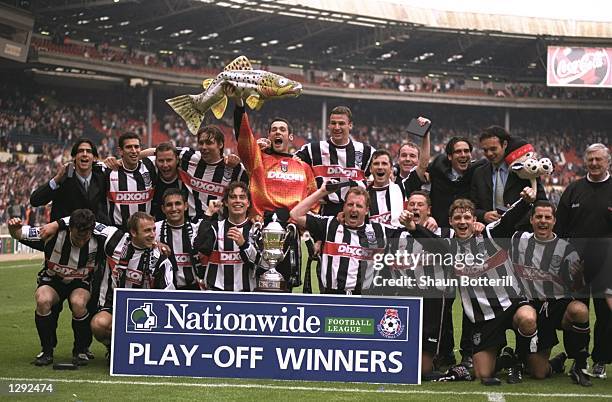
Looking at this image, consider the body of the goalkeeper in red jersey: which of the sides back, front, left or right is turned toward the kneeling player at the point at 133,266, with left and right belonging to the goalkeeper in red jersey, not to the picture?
right

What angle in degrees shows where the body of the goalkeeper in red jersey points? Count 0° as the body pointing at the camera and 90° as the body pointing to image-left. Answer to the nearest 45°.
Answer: approximately 0°

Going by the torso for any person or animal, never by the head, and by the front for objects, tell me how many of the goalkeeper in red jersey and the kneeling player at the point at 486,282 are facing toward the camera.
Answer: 2

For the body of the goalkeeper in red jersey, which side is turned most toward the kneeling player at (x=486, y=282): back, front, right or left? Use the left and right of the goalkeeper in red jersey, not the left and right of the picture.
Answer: left

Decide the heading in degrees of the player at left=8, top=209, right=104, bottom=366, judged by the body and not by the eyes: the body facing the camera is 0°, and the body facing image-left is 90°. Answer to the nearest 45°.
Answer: approximately 0°
